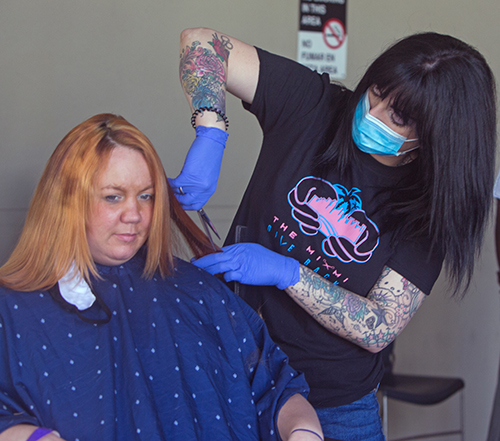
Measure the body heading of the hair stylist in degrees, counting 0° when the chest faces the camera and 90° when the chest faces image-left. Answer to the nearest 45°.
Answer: approximately 45°

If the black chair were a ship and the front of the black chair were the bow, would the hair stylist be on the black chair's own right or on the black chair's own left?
on the black chair's own right

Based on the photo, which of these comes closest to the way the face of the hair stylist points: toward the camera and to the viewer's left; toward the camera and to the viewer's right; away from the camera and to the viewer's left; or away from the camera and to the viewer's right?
toward the camera and to the viewer's left

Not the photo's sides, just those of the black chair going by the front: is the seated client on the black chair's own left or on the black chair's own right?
on the black chair's own right

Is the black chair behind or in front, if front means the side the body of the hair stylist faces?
behind

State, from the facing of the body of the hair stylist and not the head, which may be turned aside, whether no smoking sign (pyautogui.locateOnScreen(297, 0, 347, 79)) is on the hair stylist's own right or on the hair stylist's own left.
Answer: on the hair stylist's own right
